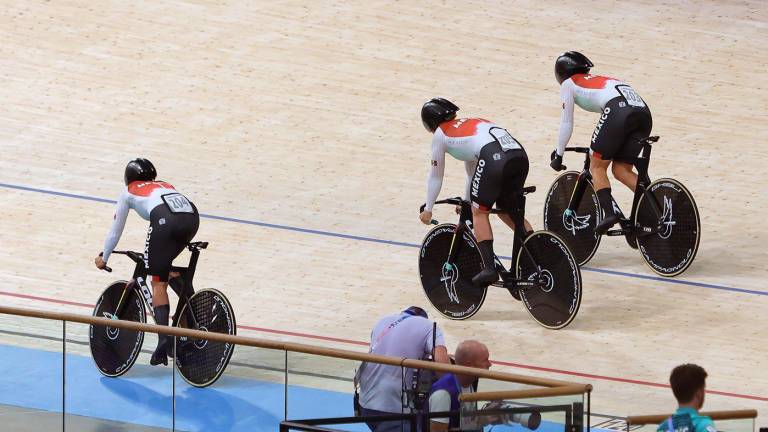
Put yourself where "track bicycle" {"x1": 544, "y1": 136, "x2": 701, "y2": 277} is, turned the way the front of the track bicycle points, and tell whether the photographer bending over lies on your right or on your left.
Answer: on your left

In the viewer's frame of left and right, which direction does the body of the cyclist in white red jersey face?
facing away from the viewer and to the left of the viewer

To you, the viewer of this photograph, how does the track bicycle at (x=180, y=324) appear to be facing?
facing away from the viewer and to the left of the viewer

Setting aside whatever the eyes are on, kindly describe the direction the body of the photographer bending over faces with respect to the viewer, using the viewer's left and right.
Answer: facing away from the viewer and to the right of the viewer

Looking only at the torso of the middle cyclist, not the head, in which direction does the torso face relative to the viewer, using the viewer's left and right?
facing away from the viewer and to the left of the viewer

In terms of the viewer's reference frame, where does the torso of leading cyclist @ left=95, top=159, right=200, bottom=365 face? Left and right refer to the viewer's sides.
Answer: facing away from the viewer and to the left of the viewer

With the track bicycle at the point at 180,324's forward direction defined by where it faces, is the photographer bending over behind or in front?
behind

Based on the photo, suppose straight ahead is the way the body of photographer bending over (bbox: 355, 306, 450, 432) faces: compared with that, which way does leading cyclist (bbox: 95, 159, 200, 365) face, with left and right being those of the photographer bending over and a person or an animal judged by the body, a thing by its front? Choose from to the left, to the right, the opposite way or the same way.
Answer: to the left

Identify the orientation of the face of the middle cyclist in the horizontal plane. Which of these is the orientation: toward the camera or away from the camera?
away from the camera

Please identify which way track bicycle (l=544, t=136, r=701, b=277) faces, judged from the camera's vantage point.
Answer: facing away from the viewer and to the left of the viewer
